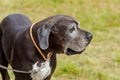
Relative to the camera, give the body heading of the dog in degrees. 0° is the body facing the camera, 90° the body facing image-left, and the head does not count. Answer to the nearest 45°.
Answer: approximately 270°
